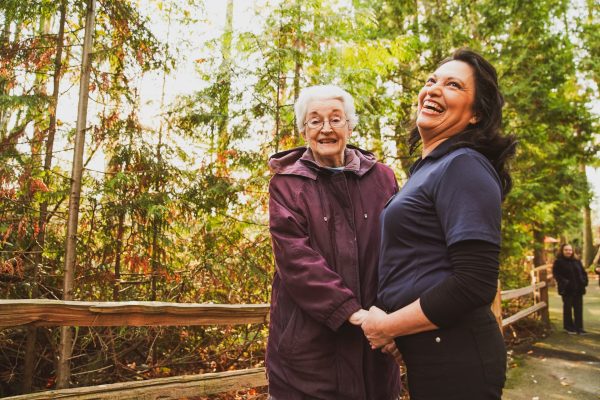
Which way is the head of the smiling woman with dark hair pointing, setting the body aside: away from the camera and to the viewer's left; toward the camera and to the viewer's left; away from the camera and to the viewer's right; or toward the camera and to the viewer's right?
toward the camera and to the viewer's left

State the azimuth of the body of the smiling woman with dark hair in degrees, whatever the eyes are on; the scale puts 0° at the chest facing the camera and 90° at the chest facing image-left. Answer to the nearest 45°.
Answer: approximately 90°

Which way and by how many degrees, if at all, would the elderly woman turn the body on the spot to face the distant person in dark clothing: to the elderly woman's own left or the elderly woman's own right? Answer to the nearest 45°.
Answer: approximately 135° to the elderly woman's own left

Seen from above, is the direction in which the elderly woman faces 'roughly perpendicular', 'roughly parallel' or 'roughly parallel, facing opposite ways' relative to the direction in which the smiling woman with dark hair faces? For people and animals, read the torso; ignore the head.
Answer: roughly perpendicular

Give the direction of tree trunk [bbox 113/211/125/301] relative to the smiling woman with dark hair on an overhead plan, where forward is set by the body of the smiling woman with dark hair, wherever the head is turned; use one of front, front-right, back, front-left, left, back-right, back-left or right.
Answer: front-right

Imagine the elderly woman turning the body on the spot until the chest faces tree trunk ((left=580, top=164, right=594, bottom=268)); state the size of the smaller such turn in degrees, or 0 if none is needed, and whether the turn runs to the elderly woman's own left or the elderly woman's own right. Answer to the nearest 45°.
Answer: approximately 135° to the elderly woman's own left

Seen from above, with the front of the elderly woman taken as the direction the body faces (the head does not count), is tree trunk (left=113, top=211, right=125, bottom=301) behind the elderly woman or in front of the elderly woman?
behind

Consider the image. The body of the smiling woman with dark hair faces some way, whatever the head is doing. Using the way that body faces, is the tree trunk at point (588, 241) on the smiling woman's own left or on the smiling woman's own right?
on the smiling woman's own right

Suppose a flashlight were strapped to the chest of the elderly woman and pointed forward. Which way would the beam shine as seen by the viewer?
toward the camera

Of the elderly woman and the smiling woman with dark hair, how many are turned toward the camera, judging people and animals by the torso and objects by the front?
1

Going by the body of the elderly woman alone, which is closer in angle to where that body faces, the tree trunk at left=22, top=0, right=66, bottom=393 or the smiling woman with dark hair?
the smiling woman with dark hair
